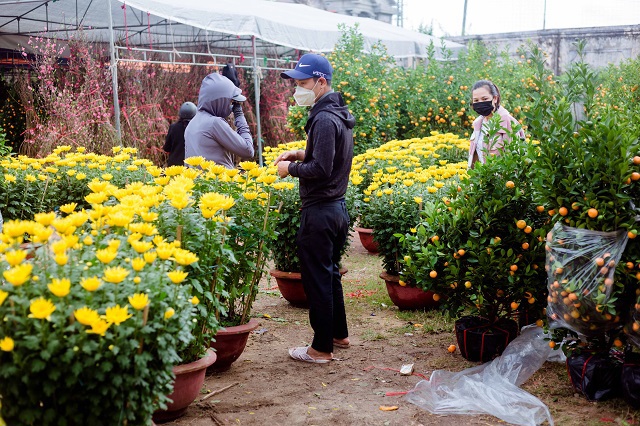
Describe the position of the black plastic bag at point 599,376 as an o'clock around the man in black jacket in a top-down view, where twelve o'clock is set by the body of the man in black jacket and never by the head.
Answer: The black plastic bag is roughly at 7 o'clock from the man in black jacket.

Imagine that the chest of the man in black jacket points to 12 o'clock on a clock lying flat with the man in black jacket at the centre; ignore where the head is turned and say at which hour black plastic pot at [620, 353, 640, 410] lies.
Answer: The black plastic pot is roughly at 7 o'clock from the man in black jacket.

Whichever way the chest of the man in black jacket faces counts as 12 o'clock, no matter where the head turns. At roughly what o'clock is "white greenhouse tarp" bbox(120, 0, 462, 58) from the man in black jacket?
The white greenhouse tarp is roughly at 3 o'clock from the man in black jacket.

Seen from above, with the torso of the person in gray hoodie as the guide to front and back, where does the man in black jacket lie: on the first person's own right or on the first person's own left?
on the first person's own right

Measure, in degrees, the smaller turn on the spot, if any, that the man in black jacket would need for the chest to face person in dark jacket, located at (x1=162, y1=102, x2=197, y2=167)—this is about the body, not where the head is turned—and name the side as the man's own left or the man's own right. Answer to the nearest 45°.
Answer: approximately 45° to the man's own right

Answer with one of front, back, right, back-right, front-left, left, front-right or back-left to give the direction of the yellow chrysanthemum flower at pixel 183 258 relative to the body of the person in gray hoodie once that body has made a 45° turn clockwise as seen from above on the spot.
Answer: right

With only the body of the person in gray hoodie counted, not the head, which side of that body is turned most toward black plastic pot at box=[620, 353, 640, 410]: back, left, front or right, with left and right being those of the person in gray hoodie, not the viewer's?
right

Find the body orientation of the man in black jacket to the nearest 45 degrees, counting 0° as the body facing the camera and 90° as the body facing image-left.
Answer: approximately 90°

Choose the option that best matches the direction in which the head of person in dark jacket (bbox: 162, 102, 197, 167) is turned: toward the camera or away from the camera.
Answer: away from the camera

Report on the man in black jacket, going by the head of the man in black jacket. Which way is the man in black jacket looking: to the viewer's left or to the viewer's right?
to the viewer's left

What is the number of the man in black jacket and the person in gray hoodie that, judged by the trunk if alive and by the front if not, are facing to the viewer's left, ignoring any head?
1

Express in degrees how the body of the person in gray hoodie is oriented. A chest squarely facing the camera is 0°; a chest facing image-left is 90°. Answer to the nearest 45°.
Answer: approximately 225°

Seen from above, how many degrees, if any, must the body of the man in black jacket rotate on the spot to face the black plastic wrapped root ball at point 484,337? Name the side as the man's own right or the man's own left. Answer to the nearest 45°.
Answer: approximately 180°
